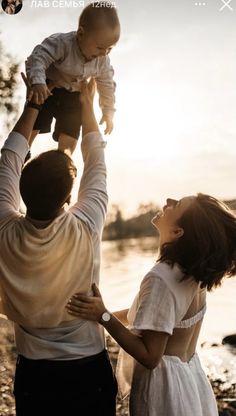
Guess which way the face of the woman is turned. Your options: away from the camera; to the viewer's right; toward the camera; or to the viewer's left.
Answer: to the viewer's left

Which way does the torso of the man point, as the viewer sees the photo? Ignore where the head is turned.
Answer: away from the camera

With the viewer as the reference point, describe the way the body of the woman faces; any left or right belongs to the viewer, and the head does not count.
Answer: facing away from the viewer and to the left of the viewer
